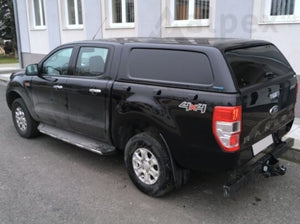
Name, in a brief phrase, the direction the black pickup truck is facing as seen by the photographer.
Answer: facing away from the viewer and to the left of the viewer
